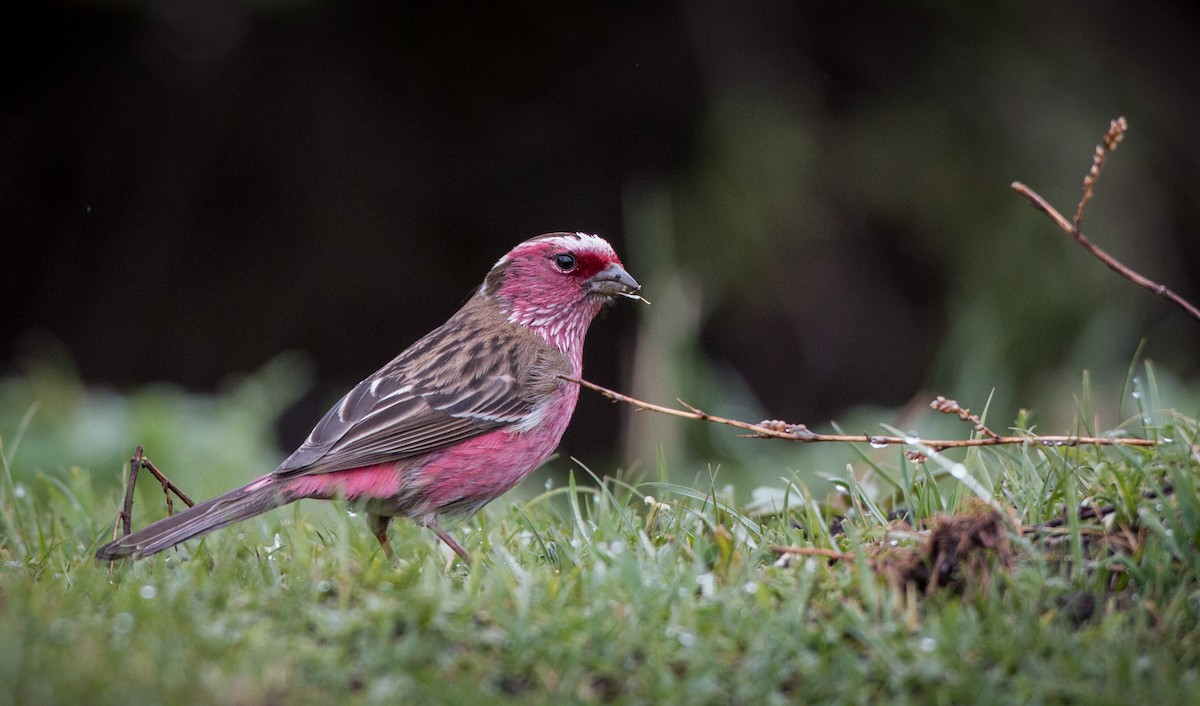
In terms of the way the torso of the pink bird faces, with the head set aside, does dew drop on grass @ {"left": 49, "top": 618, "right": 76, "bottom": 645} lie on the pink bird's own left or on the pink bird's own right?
on the pink bird's own right

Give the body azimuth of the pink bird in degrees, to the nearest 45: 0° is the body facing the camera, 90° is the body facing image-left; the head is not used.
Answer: approximately 270°

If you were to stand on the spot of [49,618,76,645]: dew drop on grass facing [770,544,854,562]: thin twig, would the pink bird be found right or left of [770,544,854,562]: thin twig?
left

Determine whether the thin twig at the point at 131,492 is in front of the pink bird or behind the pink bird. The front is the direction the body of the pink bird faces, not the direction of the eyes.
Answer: behind

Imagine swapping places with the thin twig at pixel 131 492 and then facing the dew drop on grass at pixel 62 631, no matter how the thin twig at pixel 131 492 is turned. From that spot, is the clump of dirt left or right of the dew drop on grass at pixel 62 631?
left

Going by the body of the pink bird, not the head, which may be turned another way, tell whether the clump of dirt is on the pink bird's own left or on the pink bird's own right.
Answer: on the pink bird's own right

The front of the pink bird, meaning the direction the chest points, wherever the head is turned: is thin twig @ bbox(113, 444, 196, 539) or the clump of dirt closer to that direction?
the clump of dirt

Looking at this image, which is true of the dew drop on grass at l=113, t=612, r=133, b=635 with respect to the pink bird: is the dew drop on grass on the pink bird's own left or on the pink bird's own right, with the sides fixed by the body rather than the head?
on the pink bird's own right
